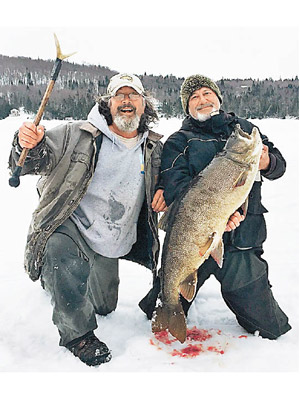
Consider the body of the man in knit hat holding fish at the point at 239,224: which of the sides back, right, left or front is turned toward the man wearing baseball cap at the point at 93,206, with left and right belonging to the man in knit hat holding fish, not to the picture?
right

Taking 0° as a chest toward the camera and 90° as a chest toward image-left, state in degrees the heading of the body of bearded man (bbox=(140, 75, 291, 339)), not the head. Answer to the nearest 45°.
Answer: approximately 0°

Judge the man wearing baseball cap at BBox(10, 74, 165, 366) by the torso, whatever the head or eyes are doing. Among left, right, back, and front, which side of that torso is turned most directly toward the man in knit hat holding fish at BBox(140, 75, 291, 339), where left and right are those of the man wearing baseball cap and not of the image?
left
